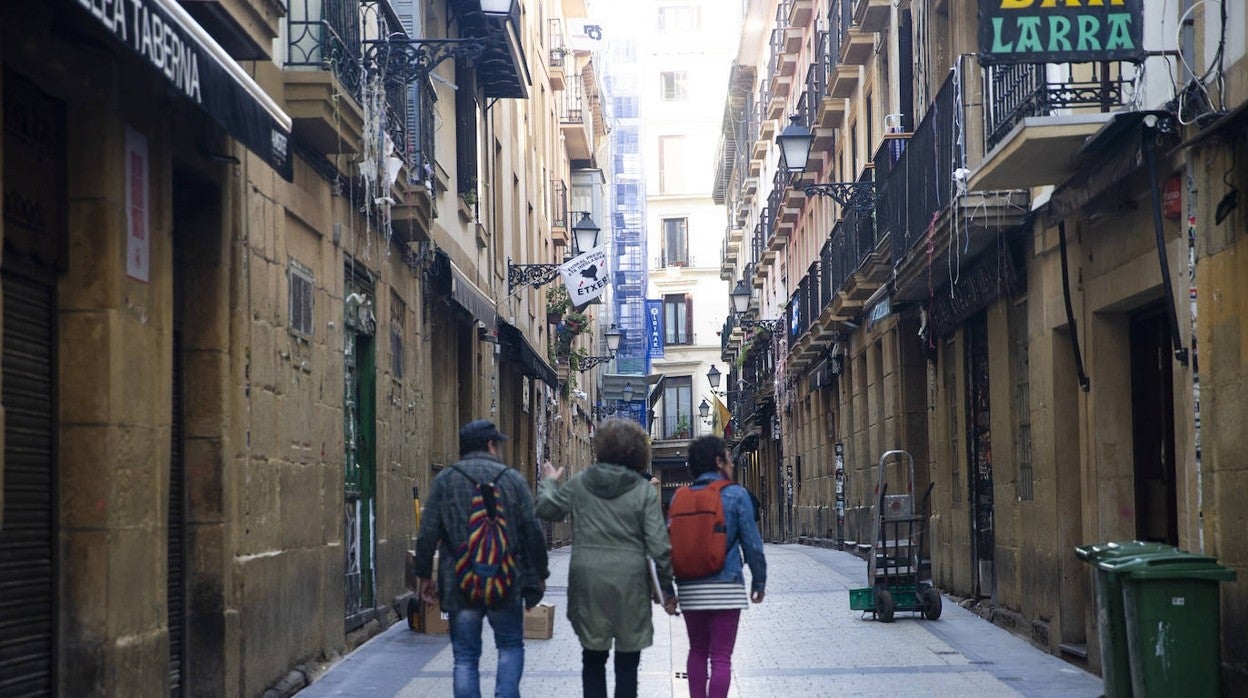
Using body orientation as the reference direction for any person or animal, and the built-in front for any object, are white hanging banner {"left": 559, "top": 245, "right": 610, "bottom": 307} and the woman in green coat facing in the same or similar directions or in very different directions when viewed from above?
very different directions

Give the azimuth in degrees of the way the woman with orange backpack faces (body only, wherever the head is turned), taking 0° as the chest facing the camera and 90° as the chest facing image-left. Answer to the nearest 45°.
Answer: approximately 225°

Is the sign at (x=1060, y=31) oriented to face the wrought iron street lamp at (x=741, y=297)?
no

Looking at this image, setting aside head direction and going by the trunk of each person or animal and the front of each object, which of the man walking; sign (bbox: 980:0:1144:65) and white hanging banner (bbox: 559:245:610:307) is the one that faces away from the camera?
the man walking

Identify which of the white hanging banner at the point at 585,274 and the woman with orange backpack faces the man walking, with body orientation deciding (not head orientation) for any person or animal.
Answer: the white hanging banner

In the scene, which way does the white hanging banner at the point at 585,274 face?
toward the camera

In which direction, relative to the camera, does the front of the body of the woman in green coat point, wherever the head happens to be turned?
away from the camera

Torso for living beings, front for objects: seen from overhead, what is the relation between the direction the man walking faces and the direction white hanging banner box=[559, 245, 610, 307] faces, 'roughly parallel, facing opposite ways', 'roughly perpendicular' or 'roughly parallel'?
roughly parallel, facing opposite ways

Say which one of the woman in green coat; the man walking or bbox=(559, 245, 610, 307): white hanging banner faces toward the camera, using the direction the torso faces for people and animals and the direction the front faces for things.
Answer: the white hanging banner

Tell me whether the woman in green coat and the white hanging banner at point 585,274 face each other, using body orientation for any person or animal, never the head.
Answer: yes

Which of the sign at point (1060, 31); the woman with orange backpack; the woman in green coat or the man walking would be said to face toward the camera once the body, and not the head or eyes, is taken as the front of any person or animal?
the sign

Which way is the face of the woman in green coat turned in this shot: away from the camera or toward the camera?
away from the camera

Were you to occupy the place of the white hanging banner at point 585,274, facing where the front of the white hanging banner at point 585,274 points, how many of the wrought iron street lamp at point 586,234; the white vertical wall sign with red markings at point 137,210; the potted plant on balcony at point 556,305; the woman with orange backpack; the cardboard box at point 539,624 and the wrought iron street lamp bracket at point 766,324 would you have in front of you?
3

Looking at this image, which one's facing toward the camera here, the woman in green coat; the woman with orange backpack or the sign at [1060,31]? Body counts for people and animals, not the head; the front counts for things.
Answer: the sign

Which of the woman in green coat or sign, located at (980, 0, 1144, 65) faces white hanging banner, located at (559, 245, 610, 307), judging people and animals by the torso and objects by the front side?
the woman in green coat

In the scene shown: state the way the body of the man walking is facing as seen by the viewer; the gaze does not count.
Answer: away from the camera

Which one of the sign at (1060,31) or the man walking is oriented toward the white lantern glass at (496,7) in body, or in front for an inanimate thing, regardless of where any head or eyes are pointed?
the man walking

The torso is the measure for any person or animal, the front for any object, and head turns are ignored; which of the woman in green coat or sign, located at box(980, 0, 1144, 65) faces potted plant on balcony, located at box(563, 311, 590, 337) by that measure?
the woman in green coat

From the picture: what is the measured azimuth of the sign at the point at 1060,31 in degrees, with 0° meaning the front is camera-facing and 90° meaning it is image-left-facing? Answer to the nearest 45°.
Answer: approximately 0°
